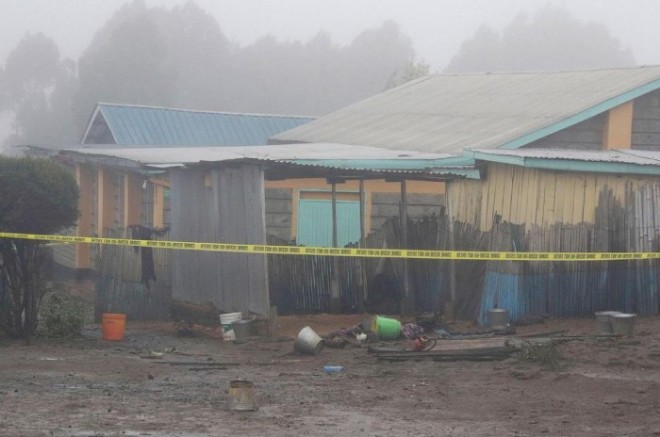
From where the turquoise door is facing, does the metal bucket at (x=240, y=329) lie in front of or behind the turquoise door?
in front

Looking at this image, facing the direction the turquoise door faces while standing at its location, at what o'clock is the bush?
The bush is roughly at 1 o'clock from the turquoise door.

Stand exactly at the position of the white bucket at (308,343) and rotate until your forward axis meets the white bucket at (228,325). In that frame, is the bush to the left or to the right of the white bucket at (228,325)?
left

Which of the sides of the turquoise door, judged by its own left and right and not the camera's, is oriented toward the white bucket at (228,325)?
front

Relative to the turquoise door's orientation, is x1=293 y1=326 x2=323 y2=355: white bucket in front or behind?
in front

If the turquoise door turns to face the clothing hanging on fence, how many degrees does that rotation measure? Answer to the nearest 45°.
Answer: approximately 45° to its right

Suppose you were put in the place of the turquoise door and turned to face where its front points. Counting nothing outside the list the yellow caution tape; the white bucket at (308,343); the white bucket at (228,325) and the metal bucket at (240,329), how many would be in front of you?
4

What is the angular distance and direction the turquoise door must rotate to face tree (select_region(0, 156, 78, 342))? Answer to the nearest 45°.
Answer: approximately 45° to its right

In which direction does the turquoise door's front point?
toward the camera

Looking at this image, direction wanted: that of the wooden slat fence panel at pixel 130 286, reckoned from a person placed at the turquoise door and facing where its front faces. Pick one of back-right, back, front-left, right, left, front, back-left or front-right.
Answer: front-right

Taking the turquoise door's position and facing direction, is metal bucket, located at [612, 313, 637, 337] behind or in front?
in front
